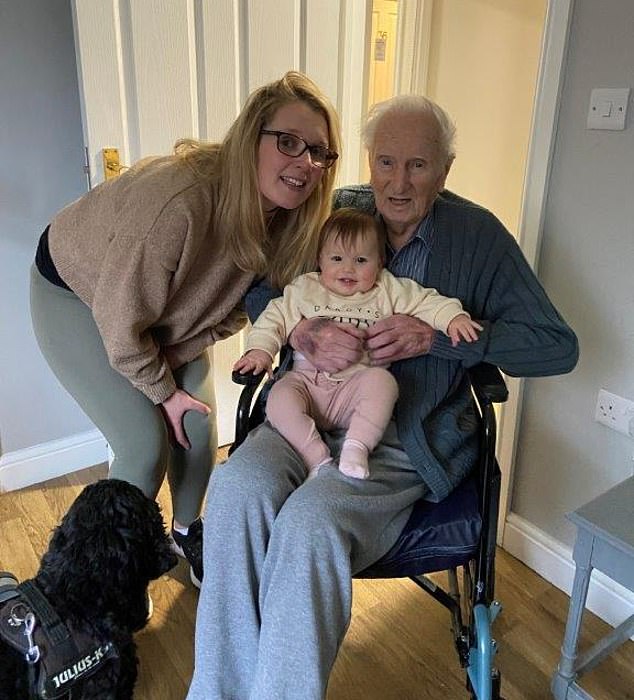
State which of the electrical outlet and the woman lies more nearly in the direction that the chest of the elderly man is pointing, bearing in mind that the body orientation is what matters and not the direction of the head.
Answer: the woman

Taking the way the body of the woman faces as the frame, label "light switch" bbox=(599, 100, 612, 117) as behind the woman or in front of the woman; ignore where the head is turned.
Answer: in front

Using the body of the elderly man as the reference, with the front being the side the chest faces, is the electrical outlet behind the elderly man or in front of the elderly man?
behind

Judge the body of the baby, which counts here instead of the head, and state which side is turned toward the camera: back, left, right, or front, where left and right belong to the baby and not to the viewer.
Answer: front

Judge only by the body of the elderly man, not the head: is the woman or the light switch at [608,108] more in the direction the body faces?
the woman

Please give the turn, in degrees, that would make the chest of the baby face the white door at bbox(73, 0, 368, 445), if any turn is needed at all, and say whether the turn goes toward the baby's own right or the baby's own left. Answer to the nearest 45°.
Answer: approximately 135° to the baby's own right

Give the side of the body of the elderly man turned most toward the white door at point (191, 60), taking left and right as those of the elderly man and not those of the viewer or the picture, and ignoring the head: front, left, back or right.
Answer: right

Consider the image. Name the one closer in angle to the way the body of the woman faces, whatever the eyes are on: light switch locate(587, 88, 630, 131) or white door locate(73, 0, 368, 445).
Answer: the light switch

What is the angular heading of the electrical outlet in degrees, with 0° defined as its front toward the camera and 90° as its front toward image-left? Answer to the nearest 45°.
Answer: approximately 45°

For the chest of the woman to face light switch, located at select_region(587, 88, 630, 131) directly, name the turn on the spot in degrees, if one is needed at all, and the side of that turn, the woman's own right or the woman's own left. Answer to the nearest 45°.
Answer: approximately 45° to the woman's own left

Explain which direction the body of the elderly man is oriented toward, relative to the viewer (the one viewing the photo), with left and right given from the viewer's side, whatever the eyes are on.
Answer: facing the viewer and to the left of the viewer

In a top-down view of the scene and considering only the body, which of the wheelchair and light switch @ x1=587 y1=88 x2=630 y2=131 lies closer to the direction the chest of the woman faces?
the wheelchair
